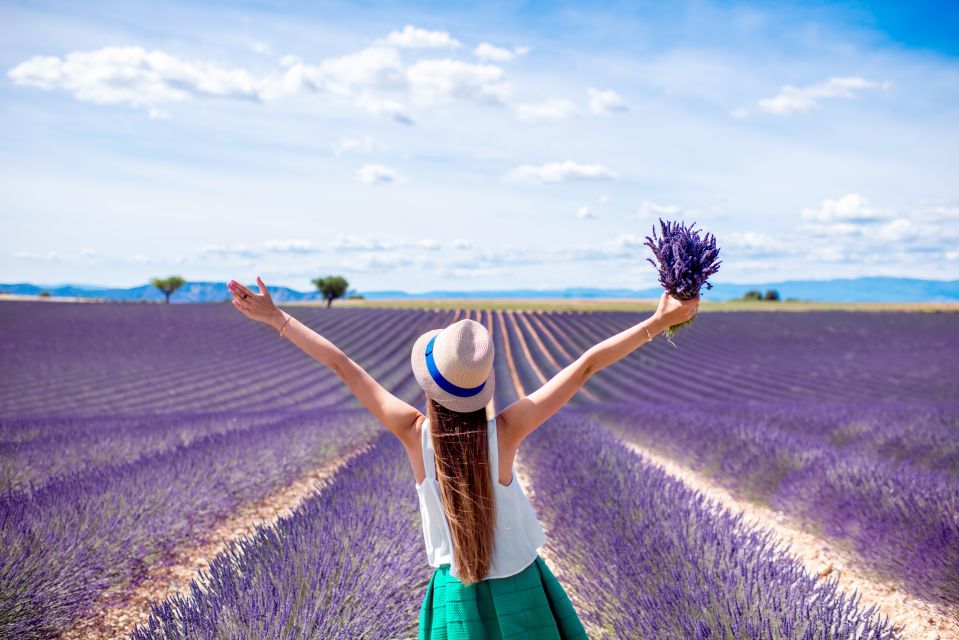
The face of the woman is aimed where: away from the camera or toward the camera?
away from the camera

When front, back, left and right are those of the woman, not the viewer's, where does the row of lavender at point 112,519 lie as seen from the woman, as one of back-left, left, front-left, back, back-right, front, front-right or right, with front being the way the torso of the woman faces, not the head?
front-left

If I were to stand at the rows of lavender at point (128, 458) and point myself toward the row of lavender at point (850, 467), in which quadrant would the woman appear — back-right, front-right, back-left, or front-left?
front-right

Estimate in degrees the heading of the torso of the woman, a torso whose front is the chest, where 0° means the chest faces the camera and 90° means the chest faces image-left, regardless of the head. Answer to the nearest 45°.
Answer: approximately 180°

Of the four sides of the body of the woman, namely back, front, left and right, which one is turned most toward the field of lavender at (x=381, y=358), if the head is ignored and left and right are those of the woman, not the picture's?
front

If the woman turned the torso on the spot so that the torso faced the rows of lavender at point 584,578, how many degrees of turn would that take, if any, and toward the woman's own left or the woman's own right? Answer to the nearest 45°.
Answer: approximately 45° to the woman's own right

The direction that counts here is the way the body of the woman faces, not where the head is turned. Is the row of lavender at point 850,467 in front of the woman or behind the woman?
in front
